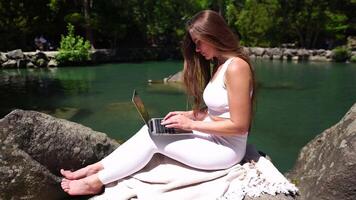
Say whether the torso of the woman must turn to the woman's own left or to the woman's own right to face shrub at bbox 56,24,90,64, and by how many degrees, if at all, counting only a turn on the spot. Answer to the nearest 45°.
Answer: approximately 90° to the woman's own right

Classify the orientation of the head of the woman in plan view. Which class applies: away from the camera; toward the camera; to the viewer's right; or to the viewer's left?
to the viewer's left

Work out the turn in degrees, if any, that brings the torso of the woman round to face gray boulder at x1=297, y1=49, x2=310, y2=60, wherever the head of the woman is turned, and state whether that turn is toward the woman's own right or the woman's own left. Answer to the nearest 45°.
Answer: approximately 90° to the woman's own right

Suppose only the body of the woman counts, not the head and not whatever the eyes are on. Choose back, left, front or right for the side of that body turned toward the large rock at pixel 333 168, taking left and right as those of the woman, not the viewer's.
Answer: back

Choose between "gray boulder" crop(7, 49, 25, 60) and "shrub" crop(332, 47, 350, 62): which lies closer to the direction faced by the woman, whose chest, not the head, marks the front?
the gray boulder

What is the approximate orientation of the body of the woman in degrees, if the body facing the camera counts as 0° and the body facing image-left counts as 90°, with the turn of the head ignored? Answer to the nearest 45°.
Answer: approximately 90°

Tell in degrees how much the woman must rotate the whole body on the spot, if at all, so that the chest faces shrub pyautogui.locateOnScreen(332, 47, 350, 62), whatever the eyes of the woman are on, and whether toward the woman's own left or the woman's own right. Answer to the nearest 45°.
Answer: approximately 135° to the woman's own right

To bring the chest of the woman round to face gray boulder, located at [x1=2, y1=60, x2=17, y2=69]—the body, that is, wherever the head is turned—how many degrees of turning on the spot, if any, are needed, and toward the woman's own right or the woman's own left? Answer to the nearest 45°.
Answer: approximately 90° to the woman's own right

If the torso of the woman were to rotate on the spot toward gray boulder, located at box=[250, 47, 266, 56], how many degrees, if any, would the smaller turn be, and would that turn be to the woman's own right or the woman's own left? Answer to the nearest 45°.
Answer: approximately 90° to the woman's own right

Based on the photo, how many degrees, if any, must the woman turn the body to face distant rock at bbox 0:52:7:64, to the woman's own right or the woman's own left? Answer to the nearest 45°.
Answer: approximately 90° to the woman's own right

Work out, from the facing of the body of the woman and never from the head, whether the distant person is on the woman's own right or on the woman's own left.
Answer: on the woman's own right

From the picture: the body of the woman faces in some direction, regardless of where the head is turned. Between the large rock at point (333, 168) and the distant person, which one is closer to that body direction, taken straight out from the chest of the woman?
the distant person
